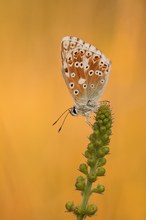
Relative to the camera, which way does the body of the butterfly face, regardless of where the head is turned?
to the viewer's left
